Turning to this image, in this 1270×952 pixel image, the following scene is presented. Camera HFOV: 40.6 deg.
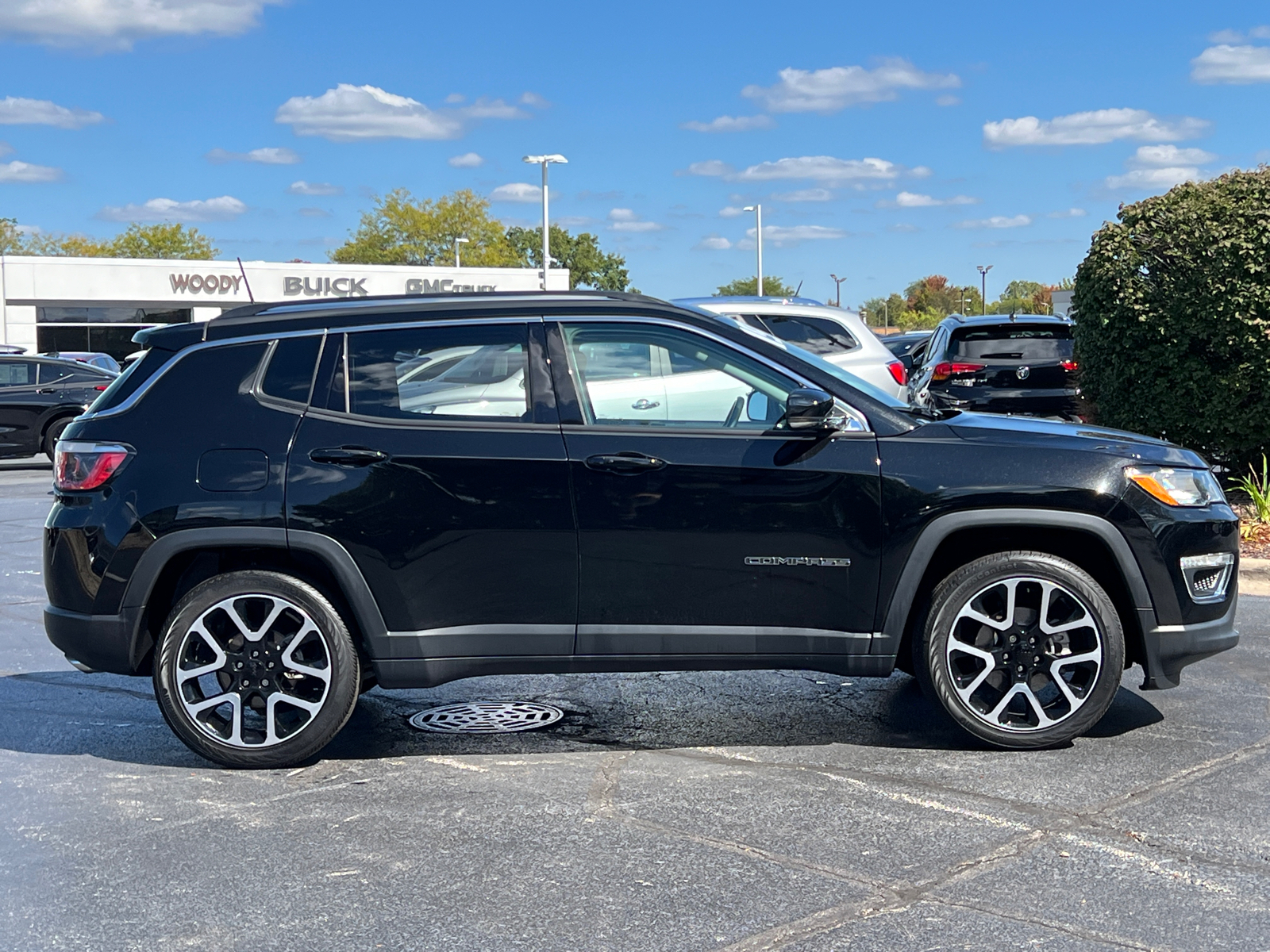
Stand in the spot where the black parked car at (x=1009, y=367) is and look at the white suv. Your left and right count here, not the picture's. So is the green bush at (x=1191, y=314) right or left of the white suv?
left

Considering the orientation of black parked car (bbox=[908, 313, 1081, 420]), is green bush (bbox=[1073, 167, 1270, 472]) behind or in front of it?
behind

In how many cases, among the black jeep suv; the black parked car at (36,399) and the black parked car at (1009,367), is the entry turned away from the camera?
1

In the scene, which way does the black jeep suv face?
to the viewer's right

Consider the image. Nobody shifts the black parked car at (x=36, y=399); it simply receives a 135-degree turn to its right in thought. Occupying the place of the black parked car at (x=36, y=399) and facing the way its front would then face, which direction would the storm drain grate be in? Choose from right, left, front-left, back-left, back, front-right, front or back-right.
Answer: back-right

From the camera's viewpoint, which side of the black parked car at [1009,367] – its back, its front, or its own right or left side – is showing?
back

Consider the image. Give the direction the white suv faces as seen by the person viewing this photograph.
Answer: facing to the left of the viewer

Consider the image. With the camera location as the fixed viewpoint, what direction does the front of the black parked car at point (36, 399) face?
facing to the left of the viewer

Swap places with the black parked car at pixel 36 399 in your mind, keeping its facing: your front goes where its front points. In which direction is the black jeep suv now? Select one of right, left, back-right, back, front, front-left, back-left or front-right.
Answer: left

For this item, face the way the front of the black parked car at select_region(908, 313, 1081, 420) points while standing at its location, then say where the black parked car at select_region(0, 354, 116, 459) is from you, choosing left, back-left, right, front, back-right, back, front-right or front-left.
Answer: left
